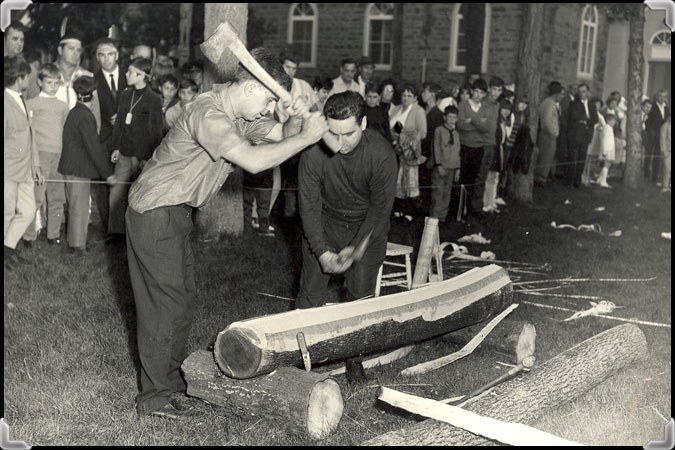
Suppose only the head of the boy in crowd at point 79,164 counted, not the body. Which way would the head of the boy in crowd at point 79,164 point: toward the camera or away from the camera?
away from the camera

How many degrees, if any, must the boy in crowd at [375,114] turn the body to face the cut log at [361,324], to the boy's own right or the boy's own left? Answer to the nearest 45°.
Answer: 0° — they already face it

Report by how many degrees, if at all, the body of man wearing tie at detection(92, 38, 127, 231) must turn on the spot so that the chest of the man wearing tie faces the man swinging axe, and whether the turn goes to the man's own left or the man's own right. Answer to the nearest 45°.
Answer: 0° — they already face them

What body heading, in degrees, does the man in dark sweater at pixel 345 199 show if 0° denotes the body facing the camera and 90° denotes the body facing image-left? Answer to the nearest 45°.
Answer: approximately 0°

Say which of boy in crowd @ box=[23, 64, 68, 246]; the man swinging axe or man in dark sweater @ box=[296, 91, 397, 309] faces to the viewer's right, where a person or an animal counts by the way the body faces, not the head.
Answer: the man swinging axe

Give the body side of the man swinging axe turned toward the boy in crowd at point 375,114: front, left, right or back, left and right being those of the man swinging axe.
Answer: left

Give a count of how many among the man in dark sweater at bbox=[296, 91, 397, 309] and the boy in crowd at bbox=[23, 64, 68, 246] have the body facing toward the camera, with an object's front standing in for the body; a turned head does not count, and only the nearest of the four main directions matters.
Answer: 2
